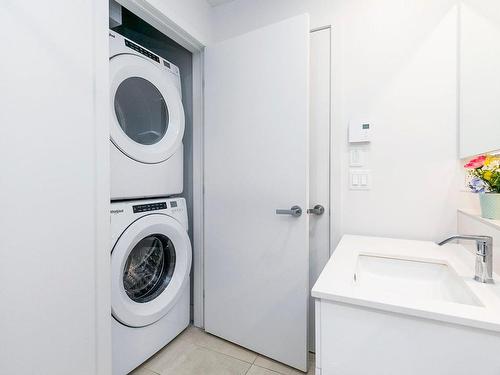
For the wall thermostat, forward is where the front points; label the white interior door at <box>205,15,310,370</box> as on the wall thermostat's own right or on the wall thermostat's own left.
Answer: on the wall thermostat's own right

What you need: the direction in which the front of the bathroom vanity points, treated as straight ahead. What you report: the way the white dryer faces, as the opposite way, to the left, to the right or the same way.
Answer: the opposite way

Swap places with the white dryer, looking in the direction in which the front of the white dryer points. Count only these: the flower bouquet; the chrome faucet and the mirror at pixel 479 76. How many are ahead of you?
3

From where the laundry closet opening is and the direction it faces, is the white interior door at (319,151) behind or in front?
in front

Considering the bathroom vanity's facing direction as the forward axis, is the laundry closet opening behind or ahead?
ahead

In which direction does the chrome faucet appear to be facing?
to the viewer's left

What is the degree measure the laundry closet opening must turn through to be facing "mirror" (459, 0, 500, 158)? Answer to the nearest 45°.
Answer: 0° — it already faces it

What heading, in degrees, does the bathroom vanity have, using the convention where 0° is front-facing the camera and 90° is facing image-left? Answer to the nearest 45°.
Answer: approximately 90°

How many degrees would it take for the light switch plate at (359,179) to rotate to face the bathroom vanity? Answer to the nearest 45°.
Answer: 0° — it already faces it

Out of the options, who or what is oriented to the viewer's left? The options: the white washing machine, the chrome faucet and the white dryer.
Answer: the chrome faucet
